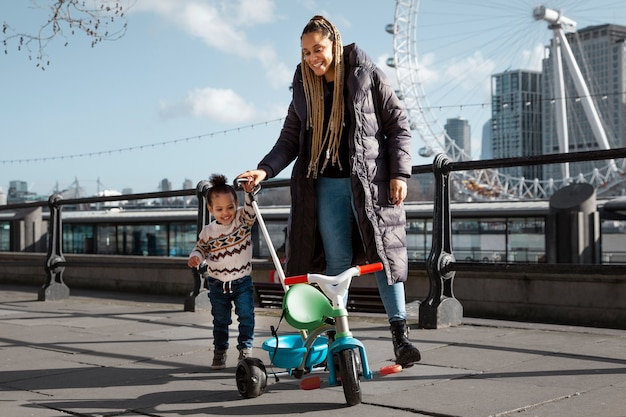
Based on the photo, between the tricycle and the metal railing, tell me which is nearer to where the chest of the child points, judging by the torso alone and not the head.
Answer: the tricycle

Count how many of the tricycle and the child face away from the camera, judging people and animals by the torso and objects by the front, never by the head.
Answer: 0

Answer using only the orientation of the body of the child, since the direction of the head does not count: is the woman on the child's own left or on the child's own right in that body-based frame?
on the child's own left

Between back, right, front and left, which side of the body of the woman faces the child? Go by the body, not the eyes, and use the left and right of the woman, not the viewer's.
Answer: right

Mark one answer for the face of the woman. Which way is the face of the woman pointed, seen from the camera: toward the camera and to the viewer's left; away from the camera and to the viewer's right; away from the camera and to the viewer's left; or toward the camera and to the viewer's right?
toward the camera and to the viewer's left

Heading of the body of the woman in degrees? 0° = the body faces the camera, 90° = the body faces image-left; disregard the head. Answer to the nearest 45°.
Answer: approximately 45°

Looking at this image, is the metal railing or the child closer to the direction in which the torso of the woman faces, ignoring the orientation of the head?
the child

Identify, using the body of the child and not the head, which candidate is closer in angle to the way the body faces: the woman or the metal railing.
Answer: the woman

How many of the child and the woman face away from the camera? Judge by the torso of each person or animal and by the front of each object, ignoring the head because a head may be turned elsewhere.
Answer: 0
